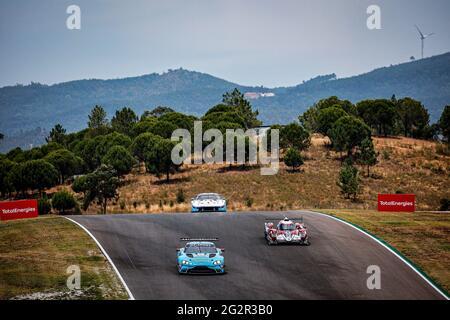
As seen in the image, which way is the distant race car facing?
toward the camera

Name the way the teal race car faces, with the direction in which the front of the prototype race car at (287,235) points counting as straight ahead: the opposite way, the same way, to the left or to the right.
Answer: the same way

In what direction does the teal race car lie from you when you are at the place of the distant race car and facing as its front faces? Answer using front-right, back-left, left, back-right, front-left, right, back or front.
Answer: front

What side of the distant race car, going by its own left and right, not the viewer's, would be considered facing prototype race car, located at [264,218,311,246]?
front

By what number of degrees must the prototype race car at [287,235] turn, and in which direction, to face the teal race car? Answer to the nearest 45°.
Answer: approximately 45° to its right

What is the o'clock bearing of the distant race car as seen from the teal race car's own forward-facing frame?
The distant race car is roughly at 6 o'clock from the teal race car.

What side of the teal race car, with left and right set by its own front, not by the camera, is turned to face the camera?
front

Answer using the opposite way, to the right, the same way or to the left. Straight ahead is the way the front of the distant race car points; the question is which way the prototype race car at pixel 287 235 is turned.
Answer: the same way

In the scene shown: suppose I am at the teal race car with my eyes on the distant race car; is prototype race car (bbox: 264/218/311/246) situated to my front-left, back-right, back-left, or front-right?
front-right

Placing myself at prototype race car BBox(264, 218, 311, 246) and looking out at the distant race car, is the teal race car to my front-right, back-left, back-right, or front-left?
back-left

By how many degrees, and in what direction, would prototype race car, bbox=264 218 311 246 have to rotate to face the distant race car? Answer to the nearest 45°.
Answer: approximately 135° to its right

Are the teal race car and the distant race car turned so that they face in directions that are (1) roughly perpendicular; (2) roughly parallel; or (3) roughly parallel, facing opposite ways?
roughly parallel
